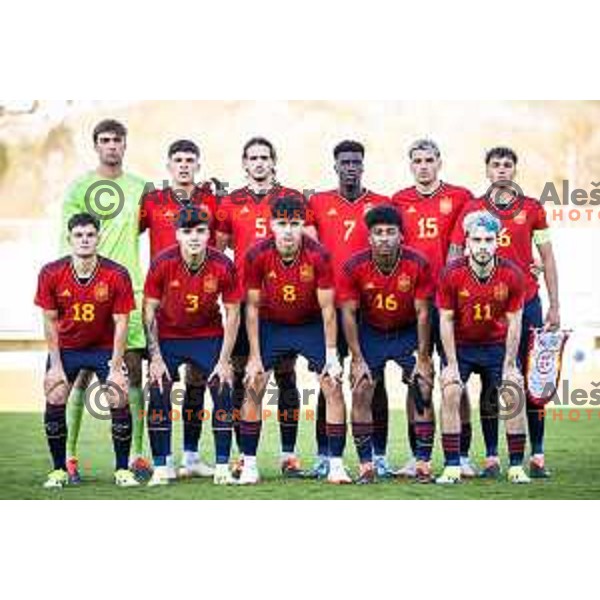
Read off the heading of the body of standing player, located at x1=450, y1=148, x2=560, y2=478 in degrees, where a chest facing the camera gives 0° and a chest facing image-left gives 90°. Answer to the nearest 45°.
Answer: approximately 0°

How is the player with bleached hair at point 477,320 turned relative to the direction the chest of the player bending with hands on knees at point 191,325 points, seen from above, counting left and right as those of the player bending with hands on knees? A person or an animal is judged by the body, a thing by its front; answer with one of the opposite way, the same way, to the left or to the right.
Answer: the same way

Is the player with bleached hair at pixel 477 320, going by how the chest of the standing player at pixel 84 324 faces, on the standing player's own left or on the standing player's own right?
on the standing player's own left

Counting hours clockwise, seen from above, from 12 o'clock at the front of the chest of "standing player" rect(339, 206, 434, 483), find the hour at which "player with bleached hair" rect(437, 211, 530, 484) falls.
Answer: The player with bleached hair is roughly at 9 o'clock from the standing player.

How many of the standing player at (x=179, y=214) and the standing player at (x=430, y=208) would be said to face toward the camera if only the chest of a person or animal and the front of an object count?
2

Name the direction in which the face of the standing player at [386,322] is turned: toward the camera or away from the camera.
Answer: toward the camera

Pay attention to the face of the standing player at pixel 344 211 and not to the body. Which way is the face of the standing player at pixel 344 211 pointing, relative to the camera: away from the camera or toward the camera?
toward the camera

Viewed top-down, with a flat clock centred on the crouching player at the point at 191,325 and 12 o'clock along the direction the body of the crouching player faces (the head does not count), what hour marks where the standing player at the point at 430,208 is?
The standing player is roughly at 9 o'clock from the crouching player.

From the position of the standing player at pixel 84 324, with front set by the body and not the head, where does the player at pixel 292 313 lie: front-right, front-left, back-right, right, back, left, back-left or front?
left

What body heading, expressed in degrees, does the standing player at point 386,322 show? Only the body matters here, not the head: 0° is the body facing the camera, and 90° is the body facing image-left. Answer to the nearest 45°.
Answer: approximately 0°

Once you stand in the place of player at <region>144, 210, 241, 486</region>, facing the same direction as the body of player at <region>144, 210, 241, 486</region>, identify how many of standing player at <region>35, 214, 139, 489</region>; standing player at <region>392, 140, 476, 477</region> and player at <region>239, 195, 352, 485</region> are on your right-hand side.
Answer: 1

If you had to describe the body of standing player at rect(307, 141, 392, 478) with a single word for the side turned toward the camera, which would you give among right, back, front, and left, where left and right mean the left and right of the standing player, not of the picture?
front

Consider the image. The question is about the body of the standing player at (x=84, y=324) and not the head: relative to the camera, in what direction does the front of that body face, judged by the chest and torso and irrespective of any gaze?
toward the camera

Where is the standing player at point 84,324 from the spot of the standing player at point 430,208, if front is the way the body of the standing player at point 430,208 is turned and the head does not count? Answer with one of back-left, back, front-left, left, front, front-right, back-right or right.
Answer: right

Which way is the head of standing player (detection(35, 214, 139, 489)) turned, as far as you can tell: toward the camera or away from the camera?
toward the camera

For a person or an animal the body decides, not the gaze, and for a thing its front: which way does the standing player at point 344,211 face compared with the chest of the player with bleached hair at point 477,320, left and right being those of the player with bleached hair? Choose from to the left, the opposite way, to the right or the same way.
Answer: the same way

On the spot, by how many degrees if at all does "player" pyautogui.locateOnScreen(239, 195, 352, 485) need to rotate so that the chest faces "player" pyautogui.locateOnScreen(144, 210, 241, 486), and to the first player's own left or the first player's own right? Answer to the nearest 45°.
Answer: approximately 90° to the first player's own right

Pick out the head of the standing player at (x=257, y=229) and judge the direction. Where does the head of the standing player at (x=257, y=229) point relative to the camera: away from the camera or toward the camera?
toward the camera

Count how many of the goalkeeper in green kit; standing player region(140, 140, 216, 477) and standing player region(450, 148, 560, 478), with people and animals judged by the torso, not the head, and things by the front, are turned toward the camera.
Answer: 3

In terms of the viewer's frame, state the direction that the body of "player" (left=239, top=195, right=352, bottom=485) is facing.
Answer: toward the camera
